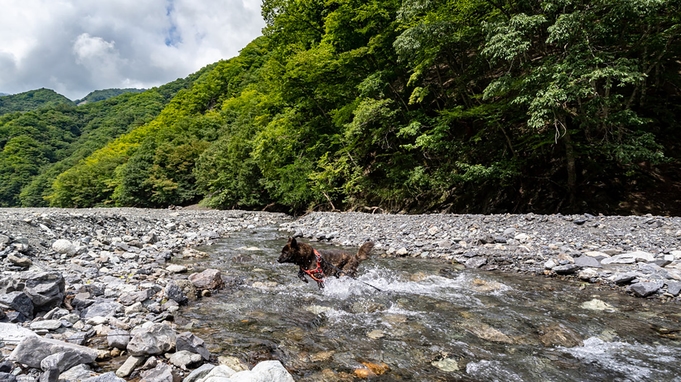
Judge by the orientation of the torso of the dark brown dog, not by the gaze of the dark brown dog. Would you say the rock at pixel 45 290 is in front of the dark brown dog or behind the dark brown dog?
in front

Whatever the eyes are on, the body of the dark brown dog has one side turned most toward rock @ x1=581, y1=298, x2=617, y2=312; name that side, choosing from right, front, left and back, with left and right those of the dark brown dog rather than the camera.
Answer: back

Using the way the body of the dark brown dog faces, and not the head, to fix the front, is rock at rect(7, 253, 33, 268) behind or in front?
in front

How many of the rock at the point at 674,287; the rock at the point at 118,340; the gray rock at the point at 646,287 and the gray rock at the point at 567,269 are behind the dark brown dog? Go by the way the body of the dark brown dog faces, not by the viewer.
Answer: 3

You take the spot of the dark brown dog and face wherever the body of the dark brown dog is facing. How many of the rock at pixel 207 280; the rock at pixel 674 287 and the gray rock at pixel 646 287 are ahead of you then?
1

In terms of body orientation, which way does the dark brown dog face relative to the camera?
to the viewer's left

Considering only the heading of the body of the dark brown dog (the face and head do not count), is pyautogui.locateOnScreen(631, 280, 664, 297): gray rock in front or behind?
behind

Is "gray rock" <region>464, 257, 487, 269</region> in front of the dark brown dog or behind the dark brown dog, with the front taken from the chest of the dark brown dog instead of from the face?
behind

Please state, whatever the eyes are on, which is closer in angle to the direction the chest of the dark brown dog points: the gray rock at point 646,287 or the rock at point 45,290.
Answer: the rock

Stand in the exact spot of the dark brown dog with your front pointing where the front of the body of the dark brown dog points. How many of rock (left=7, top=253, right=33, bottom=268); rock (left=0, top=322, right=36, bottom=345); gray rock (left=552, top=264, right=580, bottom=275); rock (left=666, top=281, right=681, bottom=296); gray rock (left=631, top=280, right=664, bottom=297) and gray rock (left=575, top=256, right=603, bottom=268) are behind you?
4

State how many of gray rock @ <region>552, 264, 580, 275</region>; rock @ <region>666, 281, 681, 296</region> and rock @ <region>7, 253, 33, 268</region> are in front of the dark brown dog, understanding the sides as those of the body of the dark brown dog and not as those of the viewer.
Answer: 1

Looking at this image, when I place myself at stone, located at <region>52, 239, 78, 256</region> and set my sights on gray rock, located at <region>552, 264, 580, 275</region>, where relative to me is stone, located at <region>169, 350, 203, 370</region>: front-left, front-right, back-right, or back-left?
front-right

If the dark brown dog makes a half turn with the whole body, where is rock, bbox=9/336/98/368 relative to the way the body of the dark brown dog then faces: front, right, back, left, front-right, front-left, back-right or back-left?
back-right

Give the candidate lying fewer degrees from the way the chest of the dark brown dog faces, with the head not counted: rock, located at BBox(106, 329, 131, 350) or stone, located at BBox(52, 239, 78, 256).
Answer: the stone

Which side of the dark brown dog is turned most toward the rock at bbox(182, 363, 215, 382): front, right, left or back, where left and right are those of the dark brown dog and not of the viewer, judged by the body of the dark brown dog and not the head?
left

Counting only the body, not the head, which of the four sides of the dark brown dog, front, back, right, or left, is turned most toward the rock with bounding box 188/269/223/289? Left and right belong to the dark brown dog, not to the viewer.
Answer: front

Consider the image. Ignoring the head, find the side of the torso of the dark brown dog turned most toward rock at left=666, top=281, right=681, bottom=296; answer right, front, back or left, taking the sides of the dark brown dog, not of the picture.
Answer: back

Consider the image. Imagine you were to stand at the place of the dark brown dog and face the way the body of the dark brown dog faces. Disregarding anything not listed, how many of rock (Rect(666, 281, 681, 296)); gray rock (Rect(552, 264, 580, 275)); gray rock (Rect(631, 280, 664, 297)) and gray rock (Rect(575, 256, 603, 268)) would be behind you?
4
